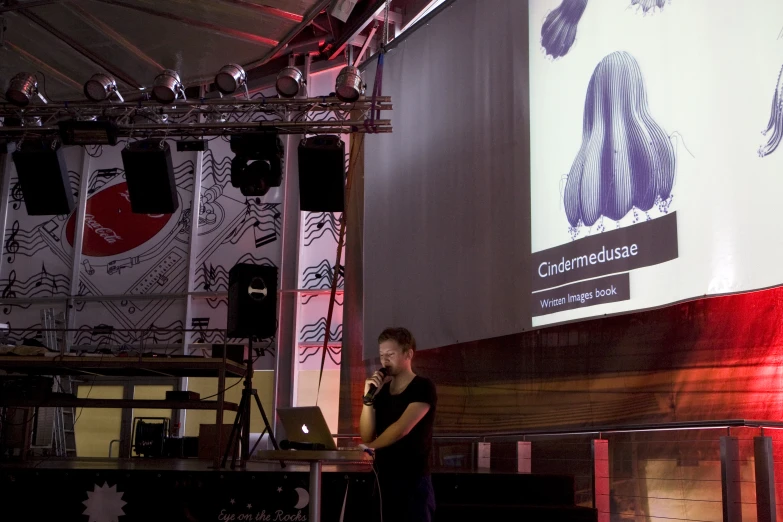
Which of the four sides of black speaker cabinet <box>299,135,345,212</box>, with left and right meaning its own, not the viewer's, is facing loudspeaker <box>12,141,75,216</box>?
right

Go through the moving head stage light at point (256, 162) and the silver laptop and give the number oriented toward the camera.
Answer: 1

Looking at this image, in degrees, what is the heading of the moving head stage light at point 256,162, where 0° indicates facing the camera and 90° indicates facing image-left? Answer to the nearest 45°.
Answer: approximately 0°

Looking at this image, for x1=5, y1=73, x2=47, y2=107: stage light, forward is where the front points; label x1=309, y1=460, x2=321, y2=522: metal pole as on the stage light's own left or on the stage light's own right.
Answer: on the stage light's own left

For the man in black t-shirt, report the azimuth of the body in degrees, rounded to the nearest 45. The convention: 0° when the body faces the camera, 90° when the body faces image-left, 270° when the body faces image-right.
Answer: approximately 45°

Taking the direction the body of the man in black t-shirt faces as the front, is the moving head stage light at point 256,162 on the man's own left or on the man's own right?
on the man's own right

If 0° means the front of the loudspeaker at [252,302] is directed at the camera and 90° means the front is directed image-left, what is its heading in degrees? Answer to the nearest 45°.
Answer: approximately 0°
